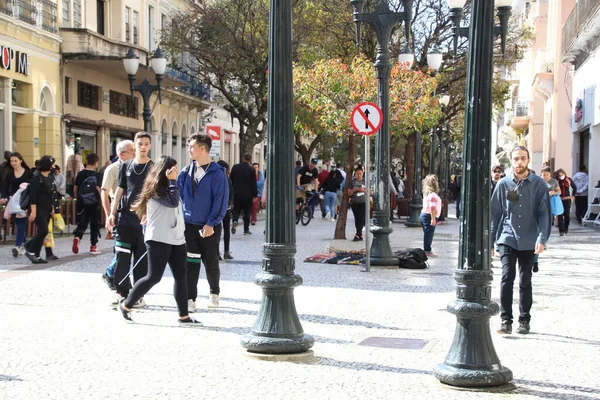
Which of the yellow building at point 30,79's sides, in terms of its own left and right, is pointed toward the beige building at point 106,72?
left

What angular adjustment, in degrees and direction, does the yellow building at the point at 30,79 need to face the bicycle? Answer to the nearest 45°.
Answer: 0° — it already faces it

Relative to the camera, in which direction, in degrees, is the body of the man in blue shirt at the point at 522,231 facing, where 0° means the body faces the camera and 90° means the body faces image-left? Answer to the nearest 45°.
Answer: approximately 0°

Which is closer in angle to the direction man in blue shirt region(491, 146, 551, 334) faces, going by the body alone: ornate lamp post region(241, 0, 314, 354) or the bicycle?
the ornate lamp post
